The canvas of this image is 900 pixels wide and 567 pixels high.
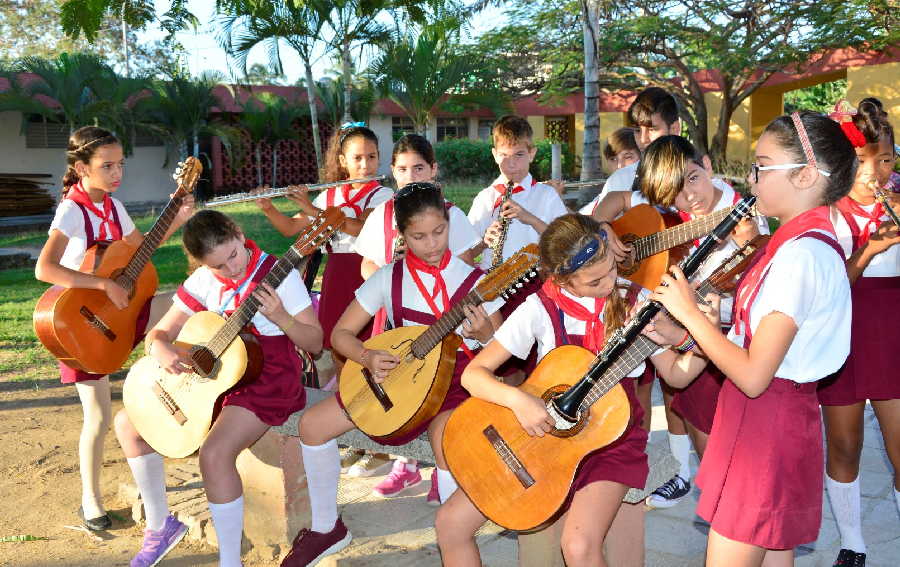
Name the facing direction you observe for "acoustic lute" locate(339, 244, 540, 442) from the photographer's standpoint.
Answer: facing the viewer and to the left of the viewer

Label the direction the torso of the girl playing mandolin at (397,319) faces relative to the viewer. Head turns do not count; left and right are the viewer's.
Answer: facing the viewer

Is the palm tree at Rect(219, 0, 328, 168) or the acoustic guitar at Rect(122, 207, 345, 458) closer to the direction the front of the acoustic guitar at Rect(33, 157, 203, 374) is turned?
the acoustic guitar

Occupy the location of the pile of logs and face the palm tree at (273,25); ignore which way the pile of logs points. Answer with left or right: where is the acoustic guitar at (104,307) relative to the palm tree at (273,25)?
right

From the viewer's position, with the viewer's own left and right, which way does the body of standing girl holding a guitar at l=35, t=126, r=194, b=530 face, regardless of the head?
facing the viewer and to the right of the viewer

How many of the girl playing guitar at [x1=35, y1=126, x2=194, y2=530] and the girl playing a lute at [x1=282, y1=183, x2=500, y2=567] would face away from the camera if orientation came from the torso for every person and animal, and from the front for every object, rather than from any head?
0

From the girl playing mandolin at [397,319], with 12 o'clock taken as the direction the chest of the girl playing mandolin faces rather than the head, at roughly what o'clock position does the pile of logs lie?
The pile of logs is roughly at 5 o'clock from the girl playing mandolin.

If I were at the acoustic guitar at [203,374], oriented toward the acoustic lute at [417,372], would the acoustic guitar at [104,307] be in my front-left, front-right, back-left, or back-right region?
back-left

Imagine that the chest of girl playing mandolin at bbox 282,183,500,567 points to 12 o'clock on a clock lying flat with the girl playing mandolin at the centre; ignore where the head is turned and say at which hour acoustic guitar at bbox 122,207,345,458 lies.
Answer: The acoustic guitar is roughly at 3 o'clock from the girl playing mandolin.

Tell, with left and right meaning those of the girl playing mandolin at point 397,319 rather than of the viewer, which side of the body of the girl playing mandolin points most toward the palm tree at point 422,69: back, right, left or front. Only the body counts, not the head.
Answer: back

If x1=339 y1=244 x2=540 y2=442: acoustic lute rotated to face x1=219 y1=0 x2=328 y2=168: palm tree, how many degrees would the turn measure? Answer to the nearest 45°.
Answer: approximately 135° to its right

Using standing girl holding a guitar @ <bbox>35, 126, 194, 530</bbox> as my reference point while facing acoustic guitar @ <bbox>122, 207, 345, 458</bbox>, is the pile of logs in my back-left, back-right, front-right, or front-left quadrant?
back-left
